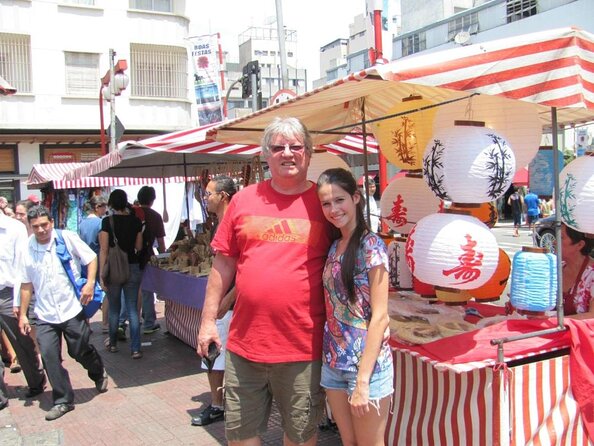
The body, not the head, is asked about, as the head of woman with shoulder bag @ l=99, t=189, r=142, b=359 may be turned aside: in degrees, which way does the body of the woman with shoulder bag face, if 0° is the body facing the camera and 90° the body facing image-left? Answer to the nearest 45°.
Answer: approximately 180°

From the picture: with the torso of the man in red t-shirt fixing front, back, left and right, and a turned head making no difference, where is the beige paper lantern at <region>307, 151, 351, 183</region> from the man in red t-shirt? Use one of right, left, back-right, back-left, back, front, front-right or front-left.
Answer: back

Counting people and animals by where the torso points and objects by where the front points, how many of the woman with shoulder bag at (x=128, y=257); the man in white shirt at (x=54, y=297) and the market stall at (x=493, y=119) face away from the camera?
1

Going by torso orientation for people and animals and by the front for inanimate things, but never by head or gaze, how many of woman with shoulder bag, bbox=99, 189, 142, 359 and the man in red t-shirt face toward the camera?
1

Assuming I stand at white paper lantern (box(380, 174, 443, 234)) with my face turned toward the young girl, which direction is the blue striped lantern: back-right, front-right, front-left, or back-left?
front-left

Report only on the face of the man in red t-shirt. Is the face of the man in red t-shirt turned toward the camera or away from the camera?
toward the camera

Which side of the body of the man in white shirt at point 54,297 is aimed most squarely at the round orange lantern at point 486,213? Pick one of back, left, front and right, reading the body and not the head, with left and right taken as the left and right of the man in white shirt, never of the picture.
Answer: left

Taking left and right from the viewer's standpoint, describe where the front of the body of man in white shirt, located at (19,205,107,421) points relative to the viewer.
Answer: facing the viewer and to the left of the viewer

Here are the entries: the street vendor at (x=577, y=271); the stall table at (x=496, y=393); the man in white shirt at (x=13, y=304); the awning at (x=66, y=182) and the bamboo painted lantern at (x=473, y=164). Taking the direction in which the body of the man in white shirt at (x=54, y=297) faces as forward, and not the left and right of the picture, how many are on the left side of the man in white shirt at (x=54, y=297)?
3

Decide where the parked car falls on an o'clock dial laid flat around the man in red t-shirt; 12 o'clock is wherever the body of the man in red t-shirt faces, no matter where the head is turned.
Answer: The parked car is roughly at 7 o'clock from the man in red t-shirt.

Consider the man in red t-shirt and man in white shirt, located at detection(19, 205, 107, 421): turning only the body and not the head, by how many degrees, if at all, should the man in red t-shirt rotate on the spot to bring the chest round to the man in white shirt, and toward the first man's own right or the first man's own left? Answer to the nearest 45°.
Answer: approximately 135° to the first man's own right

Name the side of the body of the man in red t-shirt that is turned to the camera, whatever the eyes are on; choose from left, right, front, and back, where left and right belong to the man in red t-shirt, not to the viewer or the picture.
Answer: front

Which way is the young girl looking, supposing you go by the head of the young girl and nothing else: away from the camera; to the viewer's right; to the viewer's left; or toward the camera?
toward the camera
